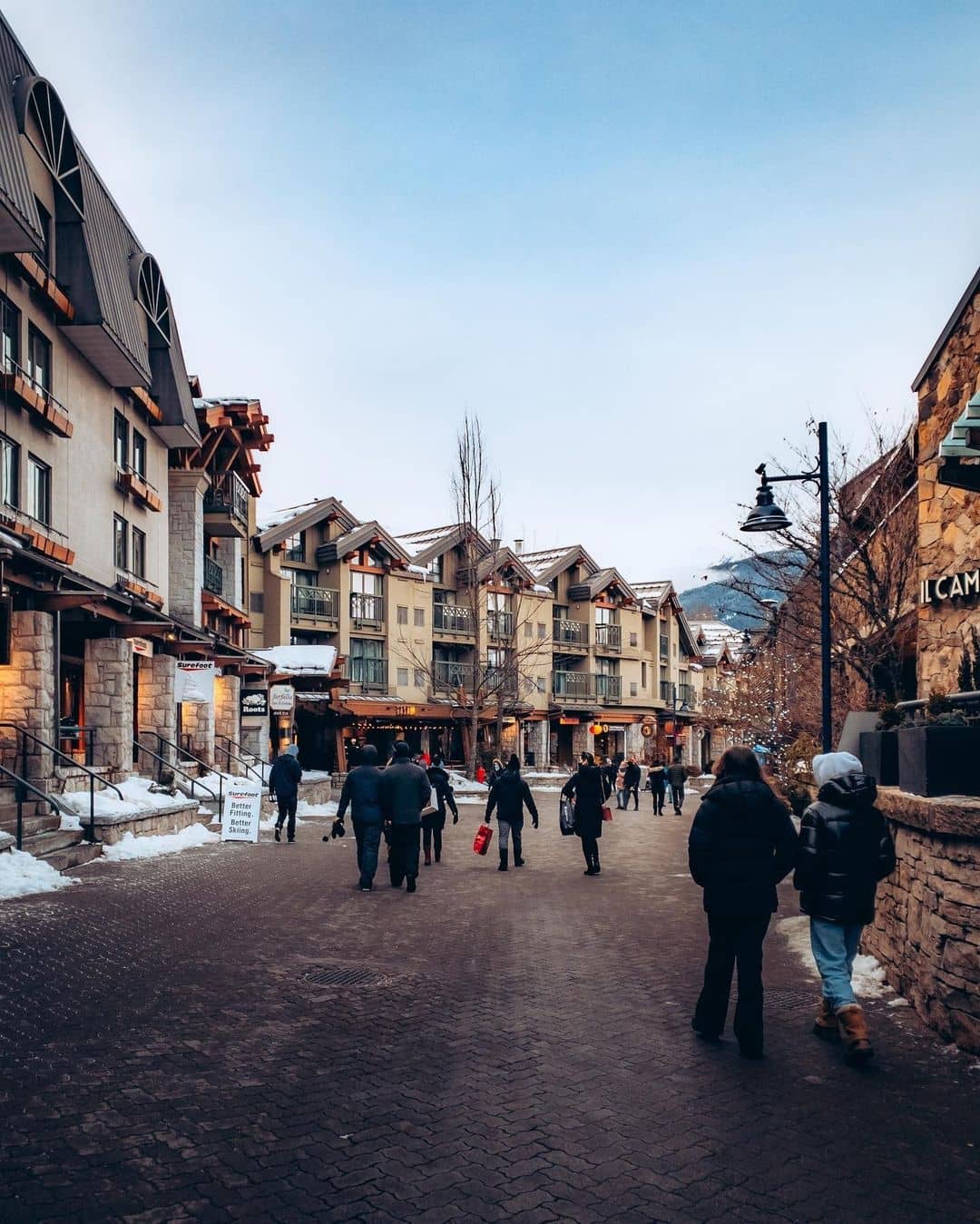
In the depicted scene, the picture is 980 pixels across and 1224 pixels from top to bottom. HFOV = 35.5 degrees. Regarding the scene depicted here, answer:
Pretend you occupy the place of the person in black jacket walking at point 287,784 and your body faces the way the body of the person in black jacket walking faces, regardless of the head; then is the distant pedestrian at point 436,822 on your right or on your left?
on your right

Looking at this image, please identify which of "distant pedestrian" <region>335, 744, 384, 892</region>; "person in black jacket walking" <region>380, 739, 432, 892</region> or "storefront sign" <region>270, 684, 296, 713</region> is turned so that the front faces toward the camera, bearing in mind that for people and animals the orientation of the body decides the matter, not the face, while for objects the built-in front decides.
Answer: the storefront sign

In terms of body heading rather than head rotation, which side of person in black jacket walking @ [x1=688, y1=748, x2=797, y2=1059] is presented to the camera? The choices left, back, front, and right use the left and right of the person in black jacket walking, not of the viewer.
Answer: back

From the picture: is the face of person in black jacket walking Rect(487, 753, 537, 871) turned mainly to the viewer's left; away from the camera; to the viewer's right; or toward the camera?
away from the camera

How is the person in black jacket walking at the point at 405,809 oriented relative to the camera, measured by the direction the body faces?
away from the camera

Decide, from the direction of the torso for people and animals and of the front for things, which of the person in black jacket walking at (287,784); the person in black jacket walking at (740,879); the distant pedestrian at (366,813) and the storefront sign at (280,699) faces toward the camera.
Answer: the storefront sign

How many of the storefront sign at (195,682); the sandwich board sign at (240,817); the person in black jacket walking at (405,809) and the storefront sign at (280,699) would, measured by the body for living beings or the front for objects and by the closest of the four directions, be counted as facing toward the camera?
3

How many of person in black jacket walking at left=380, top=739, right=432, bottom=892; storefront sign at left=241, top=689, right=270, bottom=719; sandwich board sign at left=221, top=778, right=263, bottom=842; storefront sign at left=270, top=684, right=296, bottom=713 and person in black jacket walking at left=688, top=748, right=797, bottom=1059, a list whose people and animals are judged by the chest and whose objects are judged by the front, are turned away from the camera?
2

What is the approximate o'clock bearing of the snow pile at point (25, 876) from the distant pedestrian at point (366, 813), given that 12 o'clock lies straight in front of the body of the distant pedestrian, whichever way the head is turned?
The snow pile is roughly at 9 o'clock from the distant pedestrian.

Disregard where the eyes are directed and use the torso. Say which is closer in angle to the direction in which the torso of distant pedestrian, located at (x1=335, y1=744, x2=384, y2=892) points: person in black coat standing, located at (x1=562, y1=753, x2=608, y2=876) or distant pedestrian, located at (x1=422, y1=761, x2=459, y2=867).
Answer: the distant pedestrian

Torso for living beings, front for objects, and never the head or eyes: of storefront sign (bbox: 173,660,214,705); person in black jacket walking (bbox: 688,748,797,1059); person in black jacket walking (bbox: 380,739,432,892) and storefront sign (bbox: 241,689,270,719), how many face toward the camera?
2

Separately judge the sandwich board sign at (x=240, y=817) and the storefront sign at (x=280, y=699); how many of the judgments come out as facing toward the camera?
2

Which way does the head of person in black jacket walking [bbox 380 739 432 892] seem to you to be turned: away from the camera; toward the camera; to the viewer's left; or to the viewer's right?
away from the camera

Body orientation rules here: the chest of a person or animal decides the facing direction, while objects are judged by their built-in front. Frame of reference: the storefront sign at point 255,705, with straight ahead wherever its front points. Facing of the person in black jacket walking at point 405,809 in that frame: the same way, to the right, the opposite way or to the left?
the opposite way

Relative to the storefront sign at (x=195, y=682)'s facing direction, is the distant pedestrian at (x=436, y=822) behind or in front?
in front
